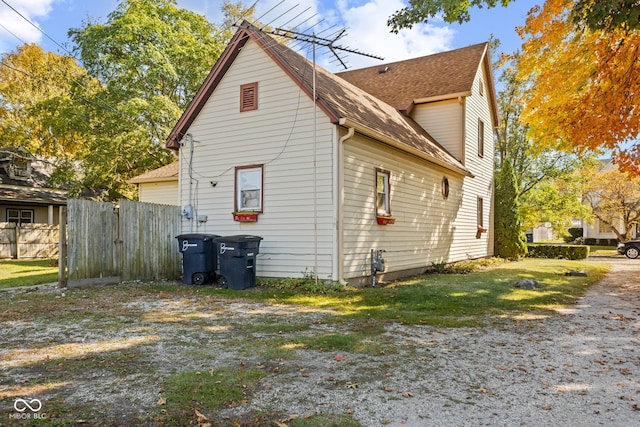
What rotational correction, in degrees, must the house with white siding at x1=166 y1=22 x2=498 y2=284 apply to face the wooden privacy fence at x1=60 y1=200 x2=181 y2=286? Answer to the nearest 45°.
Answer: approximately 135° to its left

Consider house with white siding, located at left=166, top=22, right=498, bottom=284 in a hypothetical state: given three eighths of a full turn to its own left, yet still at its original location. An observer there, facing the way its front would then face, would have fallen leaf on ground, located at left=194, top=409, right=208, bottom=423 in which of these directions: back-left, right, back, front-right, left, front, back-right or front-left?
left

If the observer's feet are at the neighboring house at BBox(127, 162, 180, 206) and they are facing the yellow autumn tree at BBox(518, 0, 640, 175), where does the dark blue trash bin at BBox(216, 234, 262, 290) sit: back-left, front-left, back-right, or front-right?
front-right

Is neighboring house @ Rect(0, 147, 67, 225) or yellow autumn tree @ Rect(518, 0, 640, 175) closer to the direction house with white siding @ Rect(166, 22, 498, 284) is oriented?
the yellow autumn tree

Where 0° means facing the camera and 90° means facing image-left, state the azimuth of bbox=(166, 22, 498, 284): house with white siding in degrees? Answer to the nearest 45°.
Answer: approximately 225°

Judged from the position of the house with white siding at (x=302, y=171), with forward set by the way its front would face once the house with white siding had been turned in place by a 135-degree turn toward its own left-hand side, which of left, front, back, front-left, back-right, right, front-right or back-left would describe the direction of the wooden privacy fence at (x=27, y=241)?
front-right

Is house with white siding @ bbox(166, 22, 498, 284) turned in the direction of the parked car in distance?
yes

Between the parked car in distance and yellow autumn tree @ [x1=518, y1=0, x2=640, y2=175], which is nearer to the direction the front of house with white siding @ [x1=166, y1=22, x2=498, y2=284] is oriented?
the parked car in distance

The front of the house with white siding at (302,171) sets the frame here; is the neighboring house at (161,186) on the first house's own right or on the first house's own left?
on the first house's own left

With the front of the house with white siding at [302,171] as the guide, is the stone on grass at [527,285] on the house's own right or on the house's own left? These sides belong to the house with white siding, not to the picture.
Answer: on the house's own right

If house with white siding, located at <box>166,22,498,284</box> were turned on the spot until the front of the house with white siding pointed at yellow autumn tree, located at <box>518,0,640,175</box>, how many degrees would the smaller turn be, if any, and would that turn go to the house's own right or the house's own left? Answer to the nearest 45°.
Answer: approximately 45° to the house's own right

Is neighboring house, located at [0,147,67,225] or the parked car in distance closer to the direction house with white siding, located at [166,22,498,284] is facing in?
the parked car in distance
